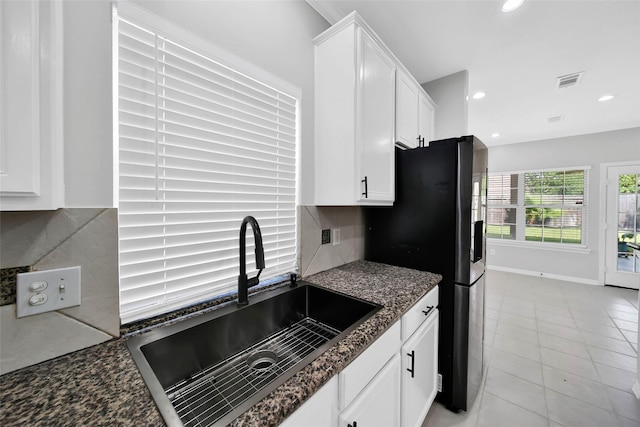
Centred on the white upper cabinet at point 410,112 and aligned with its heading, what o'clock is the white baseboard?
The white baseboard is roughly at 10 o'clock from the white upper cabinet.

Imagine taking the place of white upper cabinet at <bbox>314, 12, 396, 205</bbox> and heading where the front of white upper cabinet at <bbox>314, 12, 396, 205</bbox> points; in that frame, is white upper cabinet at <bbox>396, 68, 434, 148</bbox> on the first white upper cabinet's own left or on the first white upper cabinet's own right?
on the first white upper cabinet's own left

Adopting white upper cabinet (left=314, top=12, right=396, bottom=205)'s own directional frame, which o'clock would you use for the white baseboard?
The white baseboard is roughly at 9 o'clock from the white upper cabinet.

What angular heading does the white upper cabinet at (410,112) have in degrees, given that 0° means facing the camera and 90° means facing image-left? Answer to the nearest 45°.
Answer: approximately 270°

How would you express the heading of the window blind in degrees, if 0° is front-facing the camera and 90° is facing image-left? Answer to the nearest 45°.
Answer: approximately 315°

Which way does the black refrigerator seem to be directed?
to the viewer's right

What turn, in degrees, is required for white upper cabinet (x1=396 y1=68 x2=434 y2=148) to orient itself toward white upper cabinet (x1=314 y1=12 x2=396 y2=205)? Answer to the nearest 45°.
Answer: approximately 135° to its right
